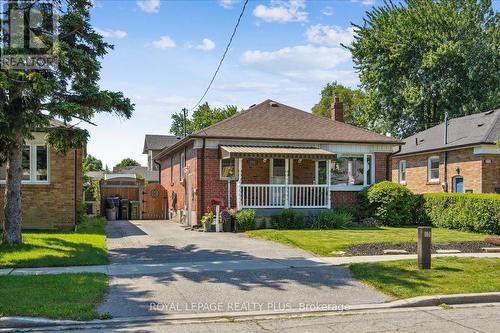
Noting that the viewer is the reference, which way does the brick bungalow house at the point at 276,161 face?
facing the viewer

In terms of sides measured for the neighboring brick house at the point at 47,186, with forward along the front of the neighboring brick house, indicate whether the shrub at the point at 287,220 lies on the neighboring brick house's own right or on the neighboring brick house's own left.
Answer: on the neighboring brick house's own left

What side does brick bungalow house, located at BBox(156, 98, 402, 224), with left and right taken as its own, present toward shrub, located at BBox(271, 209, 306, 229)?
front

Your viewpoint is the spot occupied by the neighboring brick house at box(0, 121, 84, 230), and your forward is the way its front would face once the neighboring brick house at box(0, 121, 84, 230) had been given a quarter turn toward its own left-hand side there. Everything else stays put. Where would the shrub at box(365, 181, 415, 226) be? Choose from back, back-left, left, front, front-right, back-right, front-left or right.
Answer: front

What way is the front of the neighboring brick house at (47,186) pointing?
toward the camera

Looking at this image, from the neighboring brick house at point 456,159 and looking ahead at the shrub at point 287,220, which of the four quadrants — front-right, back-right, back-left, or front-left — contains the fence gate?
front-right

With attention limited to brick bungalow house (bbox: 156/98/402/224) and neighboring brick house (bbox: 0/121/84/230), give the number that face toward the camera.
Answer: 2

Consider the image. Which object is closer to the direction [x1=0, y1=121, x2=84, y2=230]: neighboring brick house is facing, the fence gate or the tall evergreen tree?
the tall evergreen tree

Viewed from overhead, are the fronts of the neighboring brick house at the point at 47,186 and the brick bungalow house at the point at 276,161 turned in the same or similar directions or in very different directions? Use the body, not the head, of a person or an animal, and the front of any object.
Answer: same or similar directions

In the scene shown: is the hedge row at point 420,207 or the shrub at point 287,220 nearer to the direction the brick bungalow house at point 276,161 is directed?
the shrub

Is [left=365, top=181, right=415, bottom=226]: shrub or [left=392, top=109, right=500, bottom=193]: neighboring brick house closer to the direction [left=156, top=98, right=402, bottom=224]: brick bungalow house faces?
the shrub

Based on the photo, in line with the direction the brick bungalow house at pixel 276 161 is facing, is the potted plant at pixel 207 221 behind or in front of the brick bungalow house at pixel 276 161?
in front

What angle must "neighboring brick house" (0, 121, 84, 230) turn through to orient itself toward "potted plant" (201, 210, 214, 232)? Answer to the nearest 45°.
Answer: approximately 90° to its left
